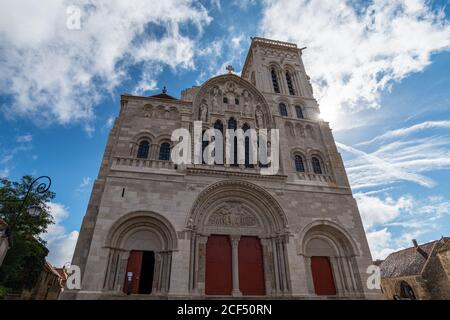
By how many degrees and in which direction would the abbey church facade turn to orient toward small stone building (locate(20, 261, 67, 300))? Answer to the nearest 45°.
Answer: approximately 135° to its right

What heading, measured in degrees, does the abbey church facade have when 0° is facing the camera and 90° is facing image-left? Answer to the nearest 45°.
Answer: approximately 0°

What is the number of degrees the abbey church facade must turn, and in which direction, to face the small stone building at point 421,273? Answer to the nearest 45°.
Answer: approximately 135° to its left

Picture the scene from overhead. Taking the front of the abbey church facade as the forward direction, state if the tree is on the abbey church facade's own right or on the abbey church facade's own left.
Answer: on the abbey church facade's own right
